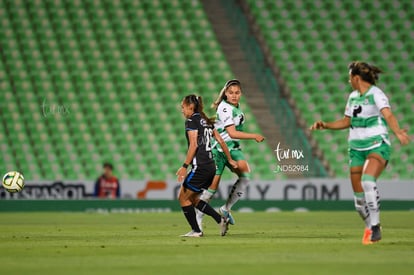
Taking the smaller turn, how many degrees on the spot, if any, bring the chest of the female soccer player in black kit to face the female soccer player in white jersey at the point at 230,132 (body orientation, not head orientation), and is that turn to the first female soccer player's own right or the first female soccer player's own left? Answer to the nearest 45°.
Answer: approximately 90° to the first female soccer player's own right

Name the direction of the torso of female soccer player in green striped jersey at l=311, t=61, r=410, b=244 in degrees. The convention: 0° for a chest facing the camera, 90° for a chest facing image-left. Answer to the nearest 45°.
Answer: approximately 45°

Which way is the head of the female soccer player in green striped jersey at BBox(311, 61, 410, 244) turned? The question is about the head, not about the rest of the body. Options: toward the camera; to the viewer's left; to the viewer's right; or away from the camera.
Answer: to the viewer's left

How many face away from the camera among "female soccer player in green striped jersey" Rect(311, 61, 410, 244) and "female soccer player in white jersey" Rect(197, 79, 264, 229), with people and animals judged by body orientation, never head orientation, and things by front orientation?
0
